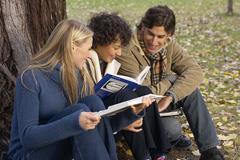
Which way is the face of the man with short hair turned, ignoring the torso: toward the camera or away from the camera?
toward the camera

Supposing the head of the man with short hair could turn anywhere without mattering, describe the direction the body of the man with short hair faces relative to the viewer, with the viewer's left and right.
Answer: facing the viewer

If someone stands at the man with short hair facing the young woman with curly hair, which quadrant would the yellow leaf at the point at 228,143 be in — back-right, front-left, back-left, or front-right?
back-left

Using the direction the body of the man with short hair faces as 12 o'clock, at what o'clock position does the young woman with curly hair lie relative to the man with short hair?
The young woman with curly hair is roughly at 1 o'clock from the man with short hair.

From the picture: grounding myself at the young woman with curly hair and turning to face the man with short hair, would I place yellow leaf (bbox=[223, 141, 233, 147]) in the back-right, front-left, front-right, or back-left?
front-right

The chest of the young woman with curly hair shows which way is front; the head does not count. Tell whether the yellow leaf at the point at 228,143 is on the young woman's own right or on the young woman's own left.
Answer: on the young woman's own left

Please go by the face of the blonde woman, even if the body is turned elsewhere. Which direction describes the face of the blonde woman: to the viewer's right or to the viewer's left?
to the viewer's right

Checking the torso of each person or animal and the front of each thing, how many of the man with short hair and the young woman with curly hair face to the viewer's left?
0

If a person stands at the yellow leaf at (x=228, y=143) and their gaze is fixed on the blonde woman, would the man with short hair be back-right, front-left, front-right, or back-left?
front-right

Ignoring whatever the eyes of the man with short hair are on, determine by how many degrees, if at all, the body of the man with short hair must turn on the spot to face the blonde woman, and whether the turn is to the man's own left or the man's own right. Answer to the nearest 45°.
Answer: approximately 45° to the man's own right

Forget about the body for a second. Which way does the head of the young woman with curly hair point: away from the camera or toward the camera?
toward the camera
